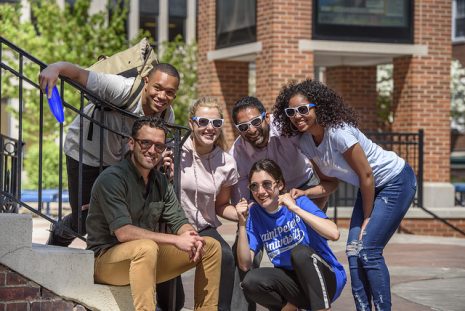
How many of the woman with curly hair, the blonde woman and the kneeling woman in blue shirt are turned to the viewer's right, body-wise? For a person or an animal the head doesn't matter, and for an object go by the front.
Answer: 0

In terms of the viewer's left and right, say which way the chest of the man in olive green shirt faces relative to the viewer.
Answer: facing the viewer and to the right of the viewer

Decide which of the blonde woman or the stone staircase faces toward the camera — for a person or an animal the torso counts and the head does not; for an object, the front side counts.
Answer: the blonde woman

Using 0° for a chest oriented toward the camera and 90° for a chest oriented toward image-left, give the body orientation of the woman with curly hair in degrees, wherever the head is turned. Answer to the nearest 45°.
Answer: approximately 45°

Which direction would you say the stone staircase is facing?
to the viewer's right

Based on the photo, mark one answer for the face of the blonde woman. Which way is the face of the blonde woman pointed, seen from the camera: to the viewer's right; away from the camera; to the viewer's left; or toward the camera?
toward the camera

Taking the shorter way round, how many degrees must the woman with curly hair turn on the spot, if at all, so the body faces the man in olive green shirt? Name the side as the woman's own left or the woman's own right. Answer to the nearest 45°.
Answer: approximately 45° to the woman's own right

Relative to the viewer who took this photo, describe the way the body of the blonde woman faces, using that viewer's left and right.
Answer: facing the viewer

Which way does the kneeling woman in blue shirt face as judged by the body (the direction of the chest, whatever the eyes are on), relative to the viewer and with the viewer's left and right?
facing the viewer and to the left of the viewer
